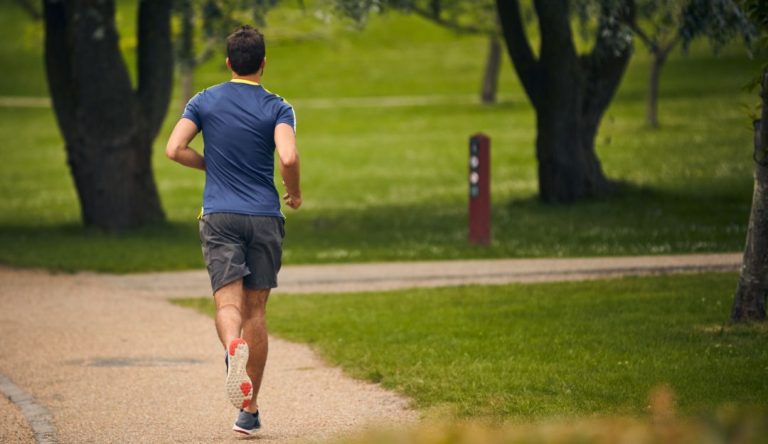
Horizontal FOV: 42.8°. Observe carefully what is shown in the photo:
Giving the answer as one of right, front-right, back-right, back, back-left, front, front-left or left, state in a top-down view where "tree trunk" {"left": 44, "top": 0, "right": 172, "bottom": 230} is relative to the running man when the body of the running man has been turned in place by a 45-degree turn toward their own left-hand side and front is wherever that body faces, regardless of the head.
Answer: front-right

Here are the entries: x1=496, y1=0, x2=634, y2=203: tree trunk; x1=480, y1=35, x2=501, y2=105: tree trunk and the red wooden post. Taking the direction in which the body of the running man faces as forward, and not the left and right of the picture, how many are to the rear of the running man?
0

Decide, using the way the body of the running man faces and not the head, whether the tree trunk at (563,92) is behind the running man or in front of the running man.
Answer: in front

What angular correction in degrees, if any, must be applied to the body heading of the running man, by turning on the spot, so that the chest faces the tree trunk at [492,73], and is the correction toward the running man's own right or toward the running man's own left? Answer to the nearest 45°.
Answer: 0° — they already face it

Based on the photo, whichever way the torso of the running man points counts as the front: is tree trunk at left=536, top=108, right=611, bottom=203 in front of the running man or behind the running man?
in front

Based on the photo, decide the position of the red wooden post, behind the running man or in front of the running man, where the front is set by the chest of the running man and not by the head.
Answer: in front

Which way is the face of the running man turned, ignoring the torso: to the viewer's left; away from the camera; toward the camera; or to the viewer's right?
away from the camera

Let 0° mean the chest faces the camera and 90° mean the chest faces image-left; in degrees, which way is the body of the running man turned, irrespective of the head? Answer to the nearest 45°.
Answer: approximately 180°

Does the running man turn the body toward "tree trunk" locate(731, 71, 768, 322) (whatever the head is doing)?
no
